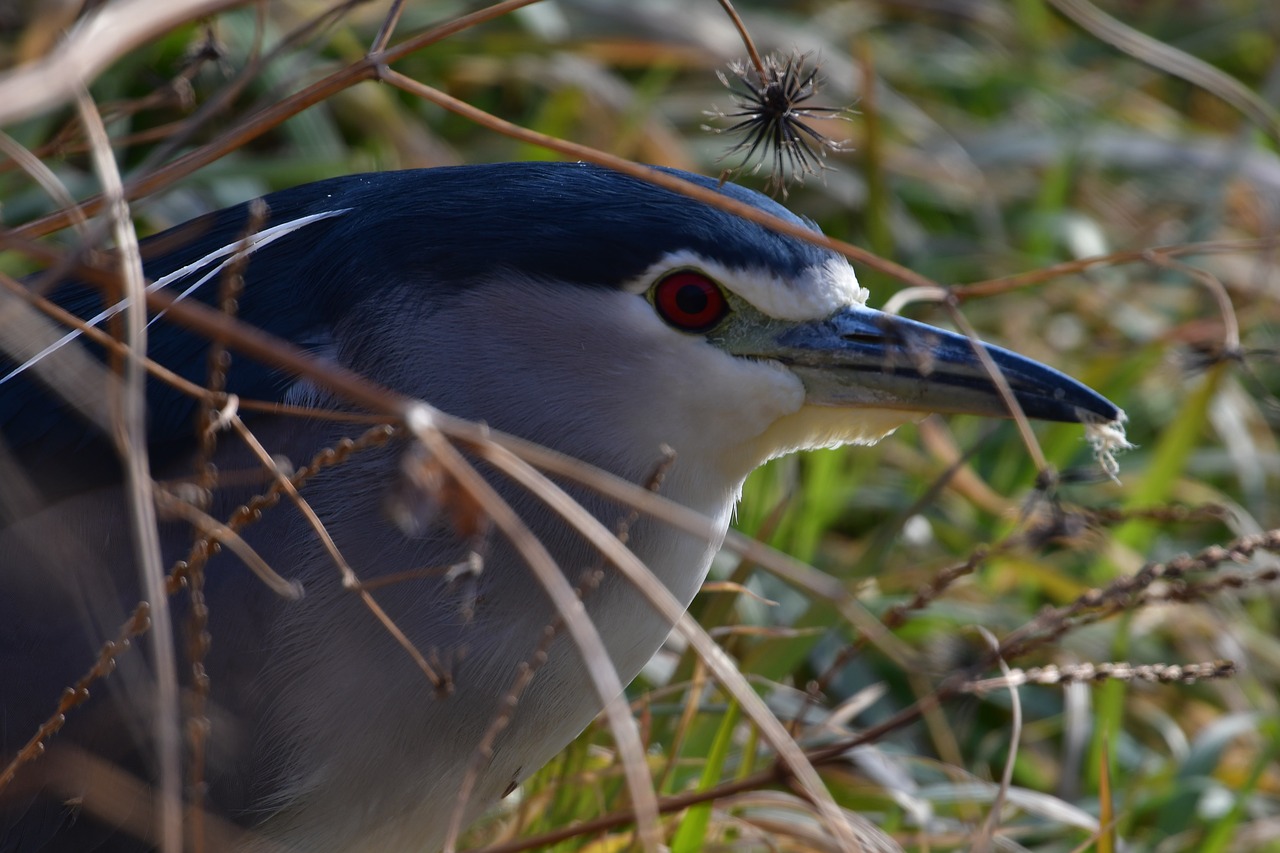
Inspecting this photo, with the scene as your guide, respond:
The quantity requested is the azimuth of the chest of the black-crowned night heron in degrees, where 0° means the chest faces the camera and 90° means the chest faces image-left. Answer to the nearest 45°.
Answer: approximately 270°
